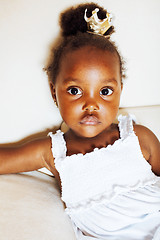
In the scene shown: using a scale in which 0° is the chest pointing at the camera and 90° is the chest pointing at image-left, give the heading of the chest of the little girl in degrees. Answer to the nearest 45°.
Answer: approximately 0°
